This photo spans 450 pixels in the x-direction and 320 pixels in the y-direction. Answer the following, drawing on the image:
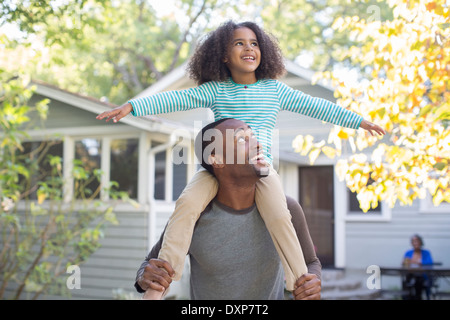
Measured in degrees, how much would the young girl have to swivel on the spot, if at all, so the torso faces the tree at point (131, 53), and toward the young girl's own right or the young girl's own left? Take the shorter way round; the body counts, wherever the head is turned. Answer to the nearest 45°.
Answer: approximately 180°

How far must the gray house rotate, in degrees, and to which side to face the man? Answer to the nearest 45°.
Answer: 0° — it already faces them

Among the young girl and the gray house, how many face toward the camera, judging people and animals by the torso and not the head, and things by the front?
2

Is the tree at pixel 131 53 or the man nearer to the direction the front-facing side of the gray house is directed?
the man

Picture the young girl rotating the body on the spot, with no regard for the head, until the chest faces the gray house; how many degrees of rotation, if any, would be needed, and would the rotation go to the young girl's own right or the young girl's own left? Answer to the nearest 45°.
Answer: approximately 180°

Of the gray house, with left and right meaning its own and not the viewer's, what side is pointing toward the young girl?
front

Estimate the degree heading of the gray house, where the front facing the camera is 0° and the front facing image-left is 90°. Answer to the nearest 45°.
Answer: approximately 0°

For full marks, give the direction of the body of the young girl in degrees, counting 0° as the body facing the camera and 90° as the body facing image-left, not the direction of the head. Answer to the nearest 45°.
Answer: approximately 0°
